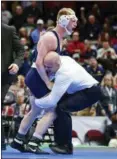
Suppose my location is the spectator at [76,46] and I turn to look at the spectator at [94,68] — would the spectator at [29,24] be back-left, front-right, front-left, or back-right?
back-right

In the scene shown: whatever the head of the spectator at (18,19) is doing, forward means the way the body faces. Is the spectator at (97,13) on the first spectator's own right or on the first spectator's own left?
on the first spectator's own left

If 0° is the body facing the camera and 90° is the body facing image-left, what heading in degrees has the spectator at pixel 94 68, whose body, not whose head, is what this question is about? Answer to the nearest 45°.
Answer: approximately 0°

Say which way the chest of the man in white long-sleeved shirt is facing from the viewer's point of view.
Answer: to the viewer's left

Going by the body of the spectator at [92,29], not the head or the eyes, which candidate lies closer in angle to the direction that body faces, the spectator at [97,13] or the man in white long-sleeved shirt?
the man in white long-sleeved shirt

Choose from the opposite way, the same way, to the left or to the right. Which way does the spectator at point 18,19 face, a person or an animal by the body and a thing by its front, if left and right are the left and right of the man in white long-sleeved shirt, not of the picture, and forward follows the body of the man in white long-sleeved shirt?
to the left

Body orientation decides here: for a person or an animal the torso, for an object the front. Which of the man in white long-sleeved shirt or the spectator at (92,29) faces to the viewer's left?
the man in white long-sleeved shirt
